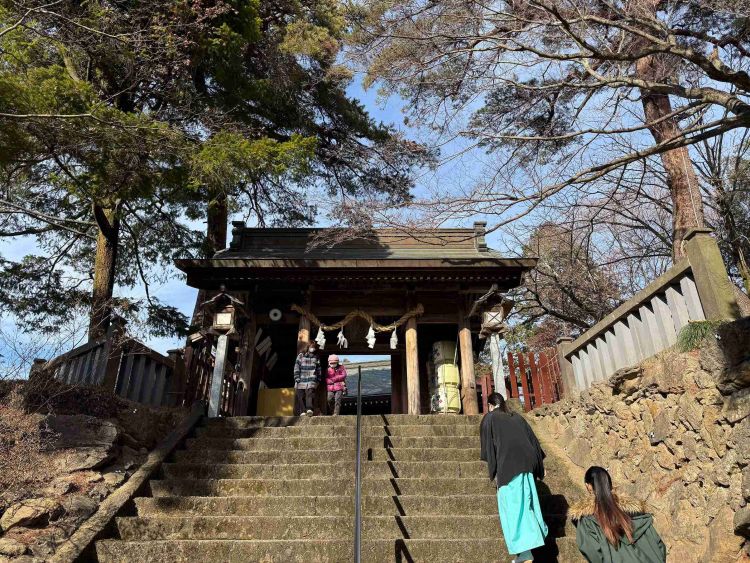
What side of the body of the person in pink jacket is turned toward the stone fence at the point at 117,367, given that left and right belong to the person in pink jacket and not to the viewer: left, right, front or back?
right

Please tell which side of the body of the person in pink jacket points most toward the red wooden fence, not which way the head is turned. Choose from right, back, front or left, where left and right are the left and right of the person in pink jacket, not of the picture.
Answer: left

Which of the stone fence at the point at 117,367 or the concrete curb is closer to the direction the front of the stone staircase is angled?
the concrete curb

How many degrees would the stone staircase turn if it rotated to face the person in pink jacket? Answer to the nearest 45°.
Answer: approximately 180°

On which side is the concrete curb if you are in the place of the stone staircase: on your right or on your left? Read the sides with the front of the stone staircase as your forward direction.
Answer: on your right

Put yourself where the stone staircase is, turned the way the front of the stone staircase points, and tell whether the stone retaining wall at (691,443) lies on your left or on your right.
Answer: on your left

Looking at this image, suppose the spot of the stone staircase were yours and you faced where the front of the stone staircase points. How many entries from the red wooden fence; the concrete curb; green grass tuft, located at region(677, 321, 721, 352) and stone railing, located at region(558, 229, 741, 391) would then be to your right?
1

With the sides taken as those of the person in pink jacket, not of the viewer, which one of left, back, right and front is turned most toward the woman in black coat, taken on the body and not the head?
front

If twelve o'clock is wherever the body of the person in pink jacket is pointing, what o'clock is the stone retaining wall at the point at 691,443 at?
The stone retaining wall is roughly at 11 o'clock from the person in pink jacket.

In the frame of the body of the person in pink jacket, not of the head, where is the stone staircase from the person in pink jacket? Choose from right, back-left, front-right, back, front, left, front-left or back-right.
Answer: front

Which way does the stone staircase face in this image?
toward the camera

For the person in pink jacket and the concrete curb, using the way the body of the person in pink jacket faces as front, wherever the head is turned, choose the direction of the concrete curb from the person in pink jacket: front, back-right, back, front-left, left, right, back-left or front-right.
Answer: front-right

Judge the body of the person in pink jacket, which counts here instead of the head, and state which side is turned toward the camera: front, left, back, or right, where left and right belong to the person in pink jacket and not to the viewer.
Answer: front

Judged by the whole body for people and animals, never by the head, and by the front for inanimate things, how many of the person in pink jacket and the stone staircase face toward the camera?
2

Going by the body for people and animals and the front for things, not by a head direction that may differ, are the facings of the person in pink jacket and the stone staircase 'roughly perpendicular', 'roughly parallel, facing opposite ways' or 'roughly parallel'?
roughly parallel

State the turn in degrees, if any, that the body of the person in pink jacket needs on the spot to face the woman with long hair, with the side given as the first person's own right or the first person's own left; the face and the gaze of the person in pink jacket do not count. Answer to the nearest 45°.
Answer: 0° — they already face them

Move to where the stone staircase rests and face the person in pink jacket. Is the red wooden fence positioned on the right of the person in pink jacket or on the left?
right
